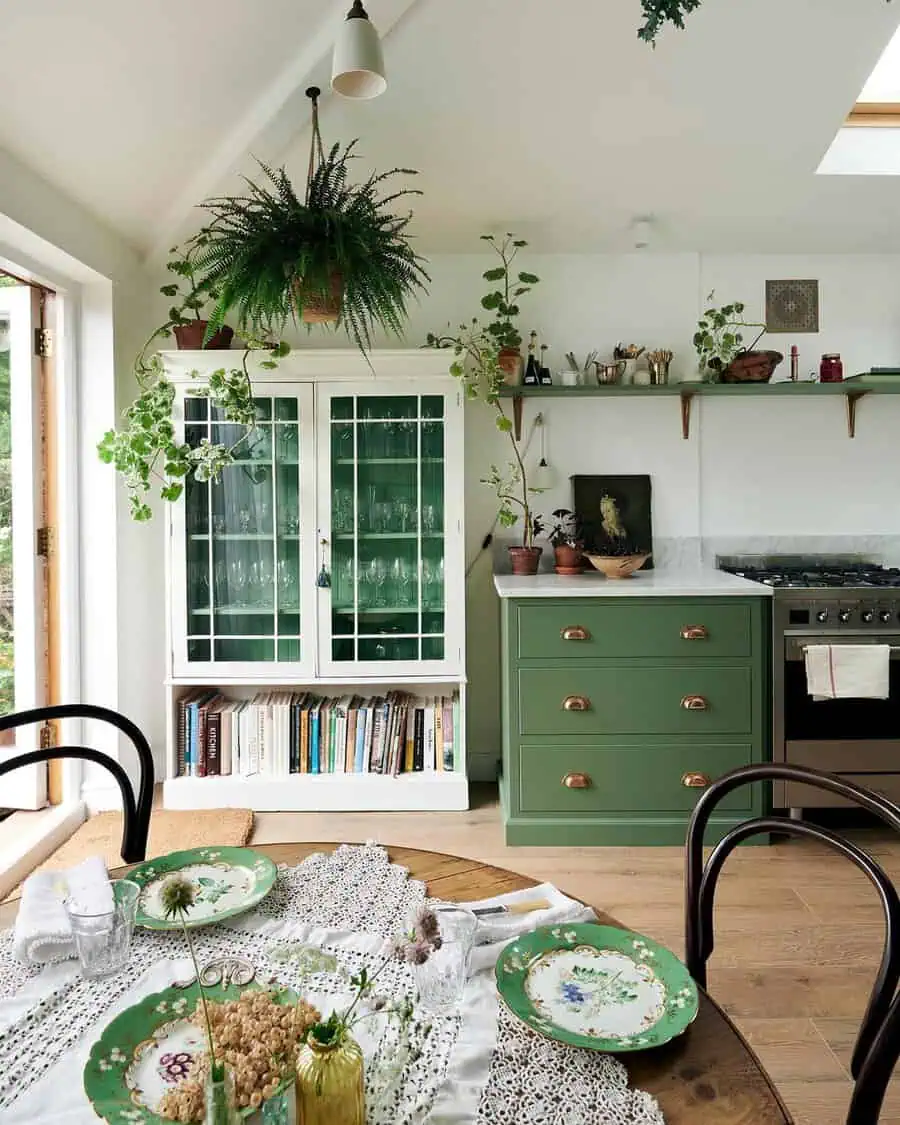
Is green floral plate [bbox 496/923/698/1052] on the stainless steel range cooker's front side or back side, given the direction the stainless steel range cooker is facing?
on the front side

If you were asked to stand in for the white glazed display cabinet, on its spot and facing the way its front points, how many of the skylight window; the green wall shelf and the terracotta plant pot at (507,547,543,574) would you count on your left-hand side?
3

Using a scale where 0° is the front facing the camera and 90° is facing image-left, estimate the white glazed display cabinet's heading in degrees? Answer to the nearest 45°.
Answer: approximately 0°

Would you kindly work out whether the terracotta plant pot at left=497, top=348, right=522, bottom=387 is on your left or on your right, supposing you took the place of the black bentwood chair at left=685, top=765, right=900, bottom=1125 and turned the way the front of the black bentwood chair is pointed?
on your right

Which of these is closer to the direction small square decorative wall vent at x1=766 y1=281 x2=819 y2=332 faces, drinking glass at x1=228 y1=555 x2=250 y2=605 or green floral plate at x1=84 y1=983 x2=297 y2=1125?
the green floral plate

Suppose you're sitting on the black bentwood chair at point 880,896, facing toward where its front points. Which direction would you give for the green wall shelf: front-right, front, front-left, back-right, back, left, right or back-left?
back-right

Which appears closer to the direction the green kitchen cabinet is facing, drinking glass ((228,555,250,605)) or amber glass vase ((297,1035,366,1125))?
the amber glass vase
